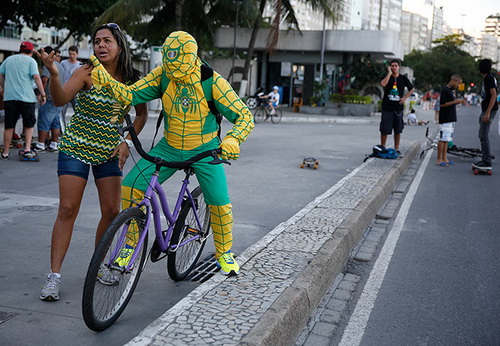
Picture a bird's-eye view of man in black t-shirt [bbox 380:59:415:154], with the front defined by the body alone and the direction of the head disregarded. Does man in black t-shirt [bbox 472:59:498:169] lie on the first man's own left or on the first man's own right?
on the first man's own left

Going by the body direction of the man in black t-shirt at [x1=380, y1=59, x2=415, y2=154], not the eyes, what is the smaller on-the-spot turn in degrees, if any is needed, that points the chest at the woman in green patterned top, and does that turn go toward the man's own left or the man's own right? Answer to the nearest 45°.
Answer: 0° — they already face them

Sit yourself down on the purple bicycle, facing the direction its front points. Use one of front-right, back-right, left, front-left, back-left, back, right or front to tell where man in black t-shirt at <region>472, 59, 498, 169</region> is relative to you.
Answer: back

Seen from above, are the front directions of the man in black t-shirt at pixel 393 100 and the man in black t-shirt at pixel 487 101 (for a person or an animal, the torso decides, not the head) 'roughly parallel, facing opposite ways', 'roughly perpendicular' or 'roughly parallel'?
roughly perpendicular

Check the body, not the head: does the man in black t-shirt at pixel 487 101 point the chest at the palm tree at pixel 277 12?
no

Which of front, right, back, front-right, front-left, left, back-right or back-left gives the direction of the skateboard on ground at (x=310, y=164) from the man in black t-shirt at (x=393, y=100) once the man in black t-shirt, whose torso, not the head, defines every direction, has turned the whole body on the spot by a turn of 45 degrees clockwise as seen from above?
front

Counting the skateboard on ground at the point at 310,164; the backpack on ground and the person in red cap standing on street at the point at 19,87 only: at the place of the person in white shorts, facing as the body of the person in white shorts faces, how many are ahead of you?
0

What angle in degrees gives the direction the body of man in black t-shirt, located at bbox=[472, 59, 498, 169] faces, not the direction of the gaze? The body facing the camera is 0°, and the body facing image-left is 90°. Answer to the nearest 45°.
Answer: approximately 90°

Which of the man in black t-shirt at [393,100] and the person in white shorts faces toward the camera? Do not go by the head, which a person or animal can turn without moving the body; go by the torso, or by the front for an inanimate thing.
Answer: the man in black t-shirt

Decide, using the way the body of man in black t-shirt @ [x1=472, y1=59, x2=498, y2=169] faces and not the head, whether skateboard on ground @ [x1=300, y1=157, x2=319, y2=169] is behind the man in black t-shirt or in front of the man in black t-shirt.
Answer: in front

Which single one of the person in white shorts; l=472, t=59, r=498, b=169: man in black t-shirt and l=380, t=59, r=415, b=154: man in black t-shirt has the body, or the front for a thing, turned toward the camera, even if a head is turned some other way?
l=380, t=59, r=415, b=154: man in black t-shirt

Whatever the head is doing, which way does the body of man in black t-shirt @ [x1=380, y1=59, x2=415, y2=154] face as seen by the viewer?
toward the camera
